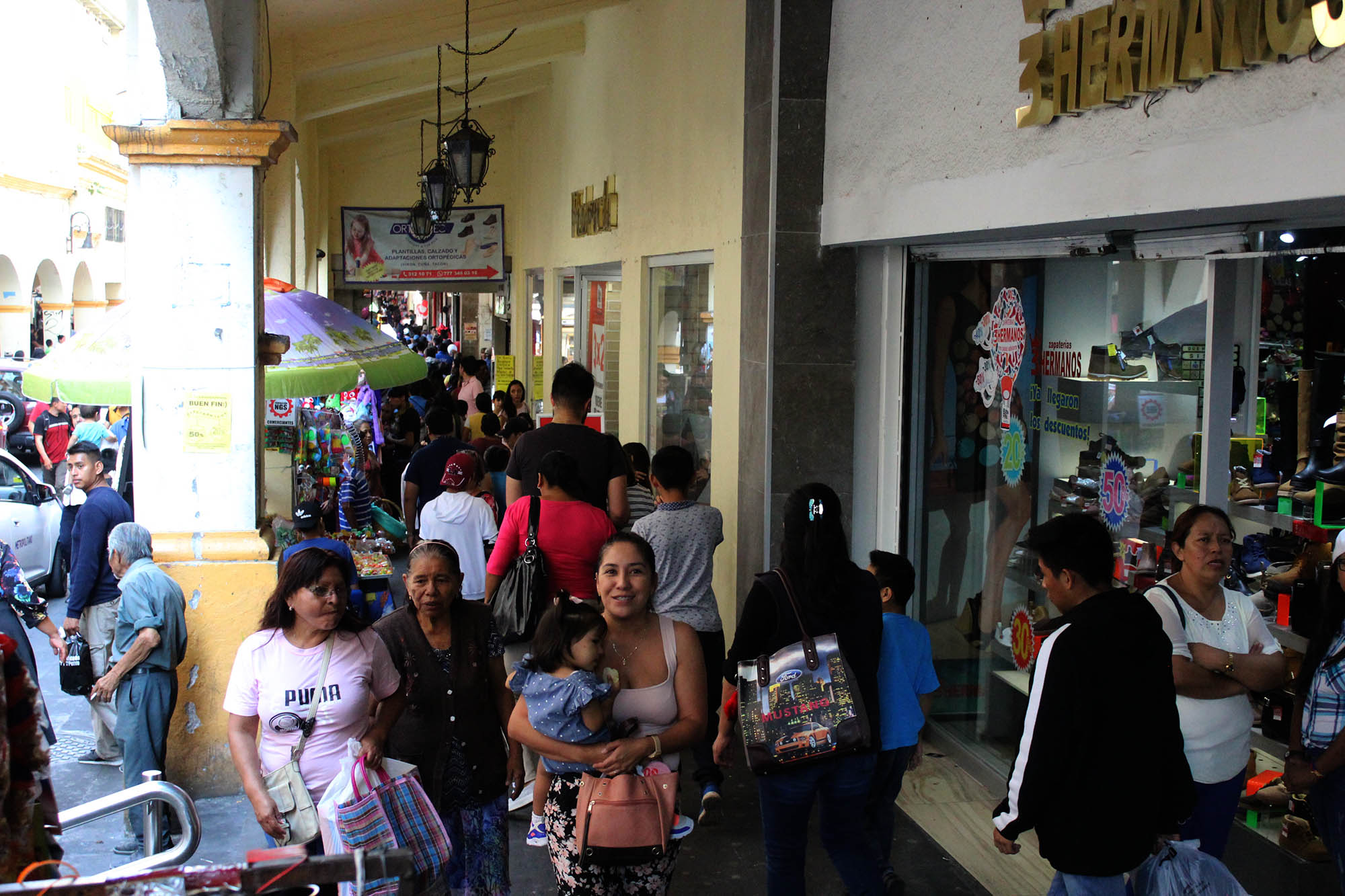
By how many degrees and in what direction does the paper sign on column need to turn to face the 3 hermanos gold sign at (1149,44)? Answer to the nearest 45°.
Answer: approximately 45° to its left

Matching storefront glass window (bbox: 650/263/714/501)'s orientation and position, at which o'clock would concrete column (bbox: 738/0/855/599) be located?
The concrete column is roughly at 10 o'clock from the storefront glass window.

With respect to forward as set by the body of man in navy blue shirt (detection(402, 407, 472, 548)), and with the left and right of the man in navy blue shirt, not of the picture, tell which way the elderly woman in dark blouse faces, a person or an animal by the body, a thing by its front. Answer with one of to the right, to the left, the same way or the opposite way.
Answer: the opposite way

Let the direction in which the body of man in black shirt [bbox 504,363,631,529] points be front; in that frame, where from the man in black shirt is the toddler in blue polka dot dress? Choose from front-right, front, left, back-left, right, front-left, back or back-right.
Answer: back

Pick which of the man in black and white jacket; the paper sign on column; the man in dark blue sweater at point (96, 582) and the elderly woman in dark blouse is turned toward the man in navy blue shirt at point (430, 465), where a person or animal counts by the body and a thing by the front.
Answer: the man in black and white jacket

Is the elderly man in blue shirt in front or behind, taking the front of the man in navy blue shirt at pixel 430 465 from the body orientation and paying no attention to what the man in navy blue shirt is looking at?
behind

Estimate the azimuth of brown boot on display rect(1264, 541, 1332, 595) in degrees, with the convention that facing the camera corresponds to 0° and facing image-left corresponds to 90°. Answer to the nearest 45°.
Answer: approximately 90°

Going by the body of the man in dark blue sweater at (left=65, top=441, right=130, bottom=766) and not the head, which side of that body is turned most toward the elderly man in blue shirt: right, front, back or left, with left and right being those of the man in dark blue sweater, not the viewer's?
left

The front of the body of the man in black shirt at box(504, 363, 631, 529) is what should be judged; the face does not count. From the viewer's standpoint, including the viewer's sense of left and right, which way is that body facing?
facing away from the viewer

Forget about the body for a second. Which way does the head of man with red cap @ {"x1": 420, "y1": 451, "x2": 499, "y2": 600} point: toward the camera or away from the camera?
away from the camera

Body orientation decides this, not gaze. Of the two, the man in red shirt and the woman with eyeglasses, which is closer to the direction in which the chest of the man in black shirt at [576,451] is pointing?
the man in red shirt
